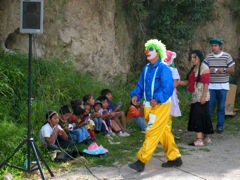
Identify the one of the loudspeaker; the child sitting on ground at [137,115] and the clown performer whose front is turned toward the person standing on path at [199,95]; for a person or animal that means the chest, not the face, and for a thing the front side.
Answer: the child sitting on ground

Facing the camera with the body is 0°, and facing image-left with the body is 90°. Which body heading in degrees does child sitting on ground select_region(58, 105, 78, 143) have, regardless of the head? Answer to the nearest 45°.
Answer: approximately 315°

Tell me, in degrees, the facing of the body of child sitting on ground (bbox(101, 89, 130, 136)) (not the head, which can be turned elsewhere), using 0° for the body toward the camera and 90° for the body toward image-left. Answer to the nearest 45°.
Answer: approximately 315°

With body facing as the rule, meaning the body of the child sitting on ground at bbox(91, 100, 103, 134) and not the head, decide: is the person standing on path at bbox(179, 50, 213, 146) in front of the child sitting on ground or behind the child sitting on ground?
in front

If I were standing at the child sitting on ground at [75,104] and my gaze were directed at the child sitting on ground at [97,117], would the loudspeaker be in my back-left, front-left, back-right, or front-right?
back-right

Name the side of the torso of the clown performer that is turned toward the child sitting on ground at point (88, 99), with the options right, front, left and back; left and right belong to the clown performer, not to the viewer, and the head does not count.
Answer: right

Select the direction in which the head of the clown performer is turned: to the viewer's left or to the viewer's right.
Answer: to the viewer's left
